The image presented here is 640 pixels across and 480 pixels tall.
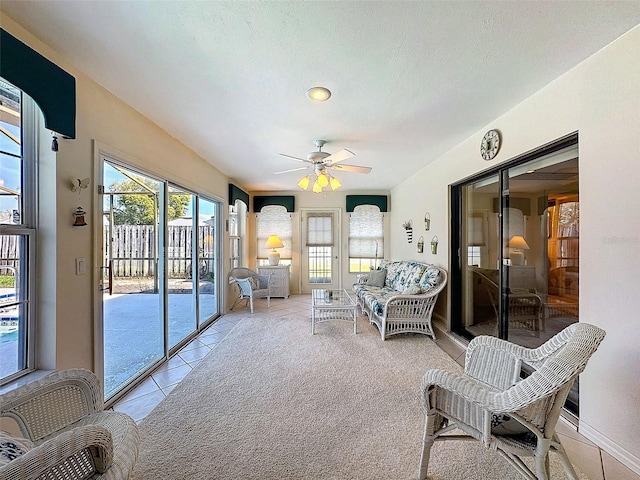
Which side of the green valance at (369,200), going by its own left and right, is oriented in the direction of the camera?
front

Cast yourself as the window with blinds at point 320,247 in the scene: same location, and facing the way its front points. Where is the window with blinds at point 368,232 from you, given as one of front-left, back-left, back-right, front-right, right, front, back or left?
left

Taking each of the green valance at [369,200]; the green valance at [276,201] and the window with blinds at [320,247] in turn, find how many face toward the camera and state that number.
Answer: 3

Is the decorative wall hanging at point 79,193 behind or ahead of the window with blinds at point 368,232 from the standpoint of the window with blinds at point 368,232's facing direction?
ahead

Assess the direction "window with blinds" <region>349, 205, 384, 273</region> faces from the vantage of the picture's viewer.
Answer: facing the viewer

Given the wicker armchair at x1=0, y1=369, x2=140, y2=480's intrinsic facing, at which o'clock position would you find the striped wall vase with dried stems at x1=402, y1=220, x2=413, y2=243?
The striped wall vase with dried stems is roughly at 10 o'clock from the wicker armchair.

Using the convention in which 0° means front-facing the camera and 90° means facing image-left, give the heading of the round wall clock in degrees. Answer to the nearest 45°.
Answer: approximately 45°

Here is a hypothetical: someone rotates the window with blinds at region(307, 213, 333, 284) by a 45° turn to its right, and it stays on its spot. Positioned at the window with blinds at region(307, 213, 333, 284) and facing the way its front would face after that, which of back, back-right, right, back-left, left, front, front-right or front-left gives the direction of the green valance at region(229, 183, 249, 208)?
front

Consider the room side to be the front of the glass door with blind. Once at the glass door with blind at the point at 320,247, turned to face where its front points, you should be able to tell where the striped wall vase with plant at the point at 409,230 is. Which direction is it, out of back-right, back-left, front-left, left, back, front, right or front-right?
front-left

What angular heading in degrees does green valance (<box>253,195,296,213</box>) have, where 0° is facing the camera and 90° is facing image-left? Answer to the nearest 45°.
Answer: approximately 0°

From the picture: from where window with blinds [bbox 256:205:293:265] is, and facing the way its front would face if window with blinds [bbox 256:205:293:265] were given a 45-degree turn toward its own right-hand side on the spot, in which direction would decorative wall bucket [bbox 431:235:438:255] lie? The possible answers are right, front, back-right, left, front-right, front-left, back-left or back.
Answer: left

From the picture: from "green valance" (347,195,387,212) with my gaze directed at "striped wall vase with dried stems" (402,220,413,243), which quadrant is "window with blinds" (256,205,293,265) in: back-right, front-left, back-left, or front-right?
back-right

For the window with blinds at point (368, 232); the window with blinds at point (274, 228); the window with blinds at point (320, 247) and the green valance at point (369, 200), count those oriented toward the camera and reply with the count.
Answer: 4

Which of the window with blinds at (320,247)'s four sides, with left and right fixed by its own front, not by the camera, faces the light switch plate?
front

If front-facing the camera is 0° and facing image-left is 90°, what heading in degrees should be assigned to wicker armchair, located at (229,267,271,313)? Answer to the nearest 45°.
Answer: approximately 315°
